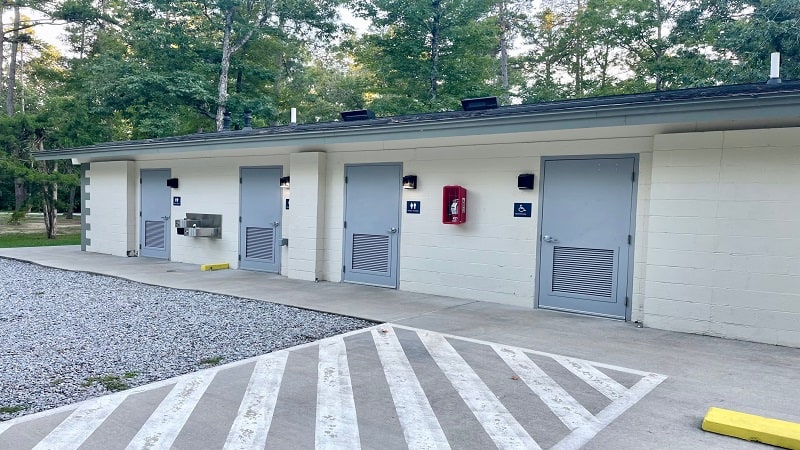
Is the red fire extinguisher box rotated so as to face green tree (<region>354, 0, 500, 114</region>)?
no

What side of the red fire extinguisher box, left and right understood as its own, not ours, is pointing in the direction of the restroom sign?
right

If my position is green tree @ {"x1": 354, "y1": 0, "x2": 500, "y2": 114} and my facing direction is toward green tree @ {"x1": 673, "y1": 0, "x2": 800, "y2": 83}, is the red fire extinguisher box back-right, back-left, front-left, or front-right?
front-right

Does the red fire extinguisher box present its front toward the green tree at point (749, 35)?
no

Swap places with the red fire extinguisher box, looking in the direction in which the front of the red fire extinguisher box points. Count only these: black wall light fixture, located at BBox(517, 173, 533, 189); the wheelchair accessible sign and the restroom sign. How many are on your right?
1

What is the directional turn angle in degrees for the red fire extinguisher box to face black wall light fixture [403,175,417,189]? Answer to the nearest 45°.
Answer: approximately 90° to its right

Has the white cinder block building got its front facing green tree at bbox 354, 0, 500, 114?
no

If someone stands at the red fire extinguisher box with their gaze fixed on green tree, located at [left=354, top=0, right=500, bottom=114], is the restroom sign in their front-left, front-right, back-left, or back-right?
front-left

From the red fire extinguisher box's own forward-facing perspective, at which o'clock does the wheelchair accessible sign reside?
The wheelchair accessible sign is roughly at 8 o'clock from the red fire extinguisher box.
